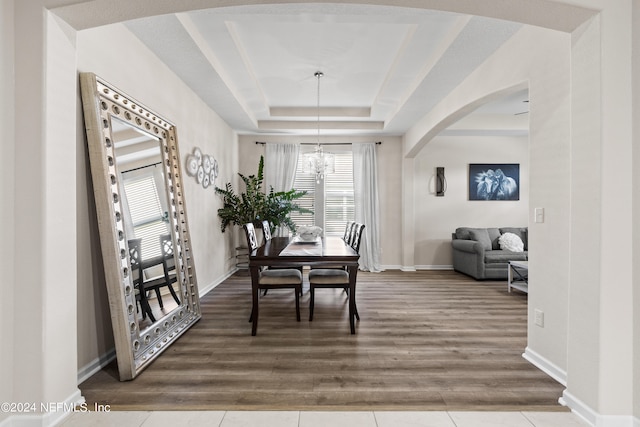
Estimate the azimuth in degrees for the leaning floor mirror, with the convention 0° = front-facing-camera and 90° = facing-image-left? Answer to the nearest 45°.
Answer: approximately 315°

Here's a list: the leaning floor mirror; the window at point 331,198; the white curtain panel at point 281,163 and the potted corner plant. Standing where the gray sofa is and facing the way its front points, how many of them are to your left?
0

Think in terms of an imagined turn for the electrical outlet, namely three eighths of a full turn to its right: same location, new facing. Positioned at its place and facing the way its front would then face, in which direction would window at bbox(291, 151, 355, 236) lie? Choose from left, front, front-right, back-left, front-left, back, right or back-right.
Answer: front-left

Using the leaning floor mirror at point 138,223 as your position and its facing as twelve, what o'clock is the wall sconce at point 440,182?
The wall sconce is roughly at 10 o'clock from the leaning floor mirror.

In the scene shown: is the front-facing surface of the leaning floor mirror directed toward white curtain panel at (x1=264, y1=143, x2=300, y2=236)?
no

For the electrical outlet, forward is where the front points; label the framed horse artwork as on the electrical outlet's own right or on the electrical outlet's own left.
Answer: on the electrical outlet's own right

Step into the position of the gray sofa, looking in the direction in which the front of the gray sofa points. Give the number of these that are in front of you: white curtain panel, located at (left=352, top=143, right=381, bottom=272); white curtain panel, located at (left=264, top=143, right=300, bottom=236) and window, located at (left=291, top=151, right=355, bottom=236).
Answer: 0

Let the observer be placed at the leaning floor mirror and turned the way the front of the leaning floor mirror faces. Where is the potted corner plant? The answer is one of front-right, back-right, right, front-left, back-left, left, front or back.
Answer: left

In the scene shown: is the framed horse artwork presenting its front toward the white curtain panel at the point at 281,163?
no

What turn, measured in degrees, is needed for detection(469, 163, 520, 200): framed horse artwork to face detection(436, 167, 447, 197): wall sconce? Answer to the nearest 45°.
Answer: approximately 45° to its right

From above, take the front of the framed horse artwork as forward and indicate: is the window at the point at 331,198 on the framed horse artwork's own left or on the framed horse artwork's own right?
on the framed horse artwork's own right

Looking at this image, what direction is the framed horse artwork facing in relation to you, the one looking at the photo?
facing the viewer

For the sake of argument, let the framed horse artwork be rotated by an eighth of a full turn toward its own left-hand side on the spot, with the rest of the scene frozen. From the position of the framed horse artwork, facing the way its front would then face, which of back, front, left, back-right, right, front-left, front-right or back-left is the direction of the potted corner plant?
right

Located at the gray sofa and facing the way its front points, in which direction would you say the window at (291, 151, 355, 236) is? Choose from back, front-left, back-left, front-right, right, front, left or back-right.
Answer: back-right

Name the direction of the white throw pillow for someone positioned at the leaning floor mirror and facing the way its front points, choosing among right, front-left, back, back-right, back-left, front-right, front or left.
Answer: front-left

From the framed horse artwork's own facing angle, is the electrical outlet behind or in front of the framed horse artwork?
in front

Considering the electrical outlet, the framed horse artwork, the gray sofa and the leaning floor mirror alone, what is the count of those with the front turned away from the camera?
0

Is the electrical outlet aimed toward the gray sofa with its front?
no
